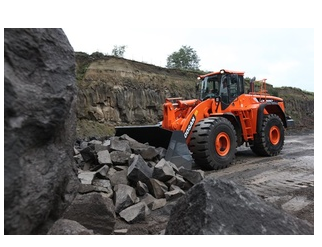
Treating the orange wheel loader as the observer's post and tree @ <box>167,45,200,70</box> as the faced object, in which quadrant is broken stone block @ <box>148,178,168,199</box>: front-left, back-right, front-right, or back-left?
back-left

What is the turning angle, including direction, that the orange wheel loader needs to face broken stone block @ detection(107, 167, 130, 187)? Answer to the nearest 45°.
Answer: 0° — it already faces it

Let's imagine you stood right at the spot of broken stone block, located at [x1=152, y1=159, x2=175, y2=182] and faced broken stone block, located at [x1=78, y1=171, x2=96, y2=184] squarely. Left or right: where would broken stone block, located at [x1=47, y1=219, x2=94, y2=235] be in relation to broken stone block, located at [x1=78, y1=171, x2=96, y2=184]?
left

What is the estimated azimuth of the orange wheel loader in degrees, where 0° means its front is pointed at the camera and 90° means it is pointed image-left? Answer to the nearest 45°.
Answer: approximately 45°

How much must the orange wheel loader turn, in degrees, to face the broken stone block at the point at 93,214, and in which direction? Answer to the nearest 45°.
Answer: approximately 45° to its left

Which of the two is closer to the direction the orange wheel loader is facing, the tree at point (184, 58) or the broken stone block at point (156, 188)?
the broken stone block

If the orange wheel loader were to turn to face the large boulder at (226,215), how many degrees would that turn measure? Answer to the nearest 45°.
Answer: approximately 45° to its left

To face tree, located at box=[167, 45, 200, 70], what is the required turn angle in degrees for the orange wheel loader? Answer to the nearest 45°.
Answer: approximately 135° to its right

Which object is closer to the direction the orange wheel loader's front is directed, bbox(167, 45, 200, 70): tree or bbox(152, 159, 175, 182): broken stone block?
the broken stone block
